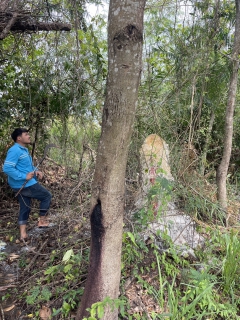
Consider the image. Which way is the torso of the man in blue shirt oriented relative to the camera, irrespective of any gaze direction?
to the viewer's right

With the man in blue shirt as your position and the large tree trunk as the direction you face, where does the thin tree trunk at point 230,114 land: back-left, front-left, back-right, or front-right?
front-left

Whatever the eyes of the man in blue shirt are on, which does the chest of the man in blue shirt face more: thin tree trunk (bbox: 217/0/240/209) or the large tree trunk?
the thin tree trunk

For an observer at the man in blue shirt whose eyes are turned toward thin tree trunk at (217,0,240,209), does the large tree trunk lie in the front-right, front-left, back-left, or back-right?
front-right

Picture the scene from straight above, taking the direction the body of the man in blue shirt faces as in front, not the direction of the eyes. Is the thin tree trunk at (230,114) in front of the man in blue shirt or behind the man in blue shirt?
in front

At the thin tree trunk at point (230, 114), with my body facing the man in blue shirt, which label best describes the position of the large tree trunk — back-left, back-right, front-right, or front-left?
front-left

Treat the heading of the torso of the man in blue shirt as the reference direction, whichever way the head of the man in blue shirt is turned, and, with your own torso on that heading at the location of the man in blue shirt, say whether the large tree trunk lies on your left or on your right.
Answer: on your right

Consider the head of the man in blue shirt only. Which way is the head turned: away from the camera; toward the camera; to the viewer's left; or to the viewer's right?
to the viewer's right
